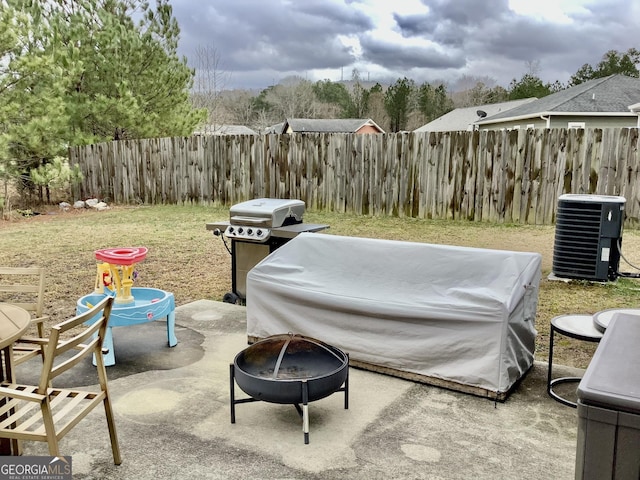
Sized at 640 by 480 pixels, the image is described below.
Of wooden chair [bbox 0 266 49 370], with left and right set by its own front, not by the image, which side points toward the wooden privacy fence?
back

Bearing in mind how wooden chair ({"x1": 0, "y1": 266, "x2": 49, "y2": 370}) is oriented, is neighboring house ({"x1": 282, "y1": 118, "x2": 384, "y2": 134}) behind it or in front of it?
behind

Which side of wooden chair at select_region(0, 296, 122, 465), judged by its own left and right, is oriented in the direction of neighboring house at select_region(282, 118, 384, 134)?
right

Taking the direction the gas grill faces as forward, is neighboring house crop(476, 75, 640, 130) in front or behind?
behind

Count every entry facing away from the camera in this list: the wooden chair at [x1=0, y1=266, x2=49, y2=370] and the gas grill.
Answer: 0

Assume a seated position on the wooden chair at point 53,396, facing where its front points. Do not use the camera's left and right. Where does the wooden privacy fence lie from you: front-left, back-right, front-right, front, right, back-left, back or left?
right

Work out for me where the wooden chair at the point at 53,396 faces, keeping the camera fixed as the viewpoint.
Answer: facing away from the viewer and to the left of the viewer

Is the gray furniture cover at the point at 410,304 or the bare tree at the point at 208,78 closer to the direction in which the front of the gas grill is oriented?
the gray furniture cover

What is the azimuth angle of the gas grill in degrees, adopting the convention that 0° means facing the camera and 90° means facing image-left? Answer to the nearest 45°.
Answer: approximately 45°

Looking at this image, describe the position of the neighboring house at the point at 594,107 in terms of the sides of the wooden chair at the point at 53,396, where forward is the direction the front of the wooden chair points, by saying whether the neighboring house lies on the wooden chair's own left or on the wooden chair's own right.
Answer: on the wooden chair's own right

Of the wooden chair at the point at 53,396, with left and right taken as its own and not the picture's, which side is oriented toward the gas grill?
right

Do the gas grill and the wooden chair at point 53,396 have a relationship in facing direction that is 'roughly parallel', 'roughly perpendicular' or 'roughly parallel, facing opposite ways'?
roughly perpendicular
